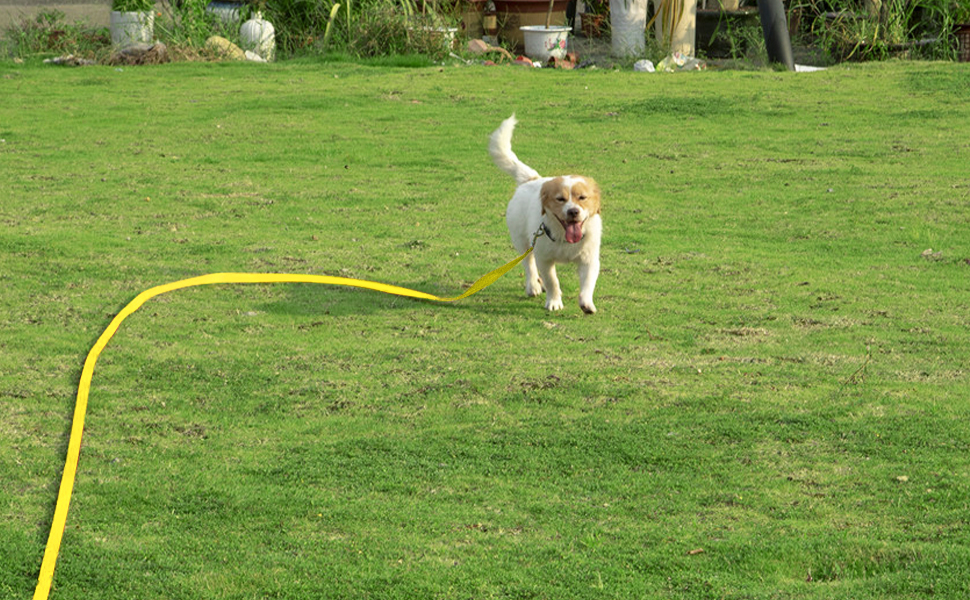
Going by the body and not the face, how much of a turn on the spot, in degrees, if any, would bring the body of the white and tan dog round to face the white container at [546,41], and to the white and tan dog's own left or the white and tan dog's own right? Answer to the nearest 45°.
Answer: approximately 135° to the white and tan dog's own left

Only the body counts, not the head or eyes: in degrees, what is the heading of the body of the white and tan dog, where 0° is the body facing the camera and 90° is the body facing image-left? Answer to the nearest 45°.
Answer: approximately 315°

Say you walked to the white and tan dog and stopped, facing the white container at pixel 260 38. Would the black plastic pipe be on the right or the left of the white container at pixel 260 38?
right

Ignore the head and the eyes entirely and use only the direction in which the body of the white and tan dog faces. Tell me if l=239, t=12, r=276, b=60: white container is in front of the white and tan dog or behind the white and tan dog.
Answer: behind

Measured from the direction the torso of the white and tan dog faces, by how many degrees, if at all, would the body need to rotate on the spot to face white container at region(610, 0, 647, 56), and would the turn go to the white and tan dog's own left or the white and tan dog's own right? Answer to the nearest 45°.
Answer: approximately 135° to the white and tan dog's own left

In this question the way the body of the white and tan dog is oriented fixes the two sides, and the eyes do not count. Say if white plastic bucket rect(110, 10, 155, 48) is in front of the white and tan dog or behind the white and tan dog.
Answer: behind

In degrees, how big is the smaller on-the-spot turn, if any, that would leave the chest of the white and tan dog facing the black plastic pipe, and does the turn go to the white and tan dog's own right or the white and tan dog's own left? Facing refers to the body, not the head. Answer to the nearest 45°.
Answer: approximately 135° to the white and tan dog's own left
